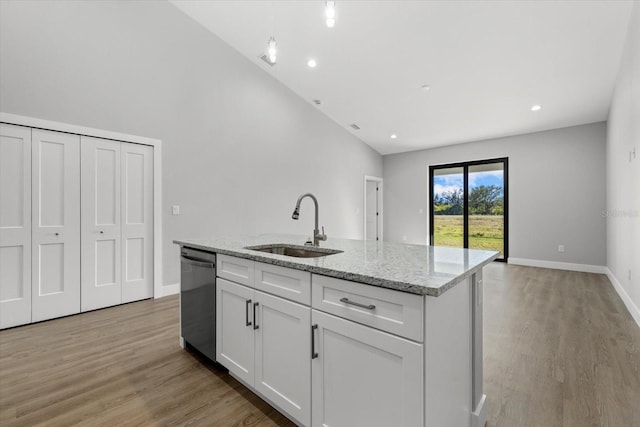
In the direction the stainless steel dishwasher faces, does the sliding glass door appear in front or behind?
behind

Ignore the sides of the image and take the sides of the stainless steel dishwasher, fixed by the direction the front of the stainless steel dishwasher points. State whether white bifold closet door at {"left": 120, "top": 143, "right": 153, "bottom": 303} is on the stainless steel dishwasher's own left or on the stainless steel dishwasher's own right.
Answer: on the stainless steel dishwasher's own right

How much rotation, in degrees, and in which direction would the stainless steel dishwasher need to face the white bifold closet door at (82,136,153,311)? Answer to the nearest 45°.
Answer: approximately 90° to its right
